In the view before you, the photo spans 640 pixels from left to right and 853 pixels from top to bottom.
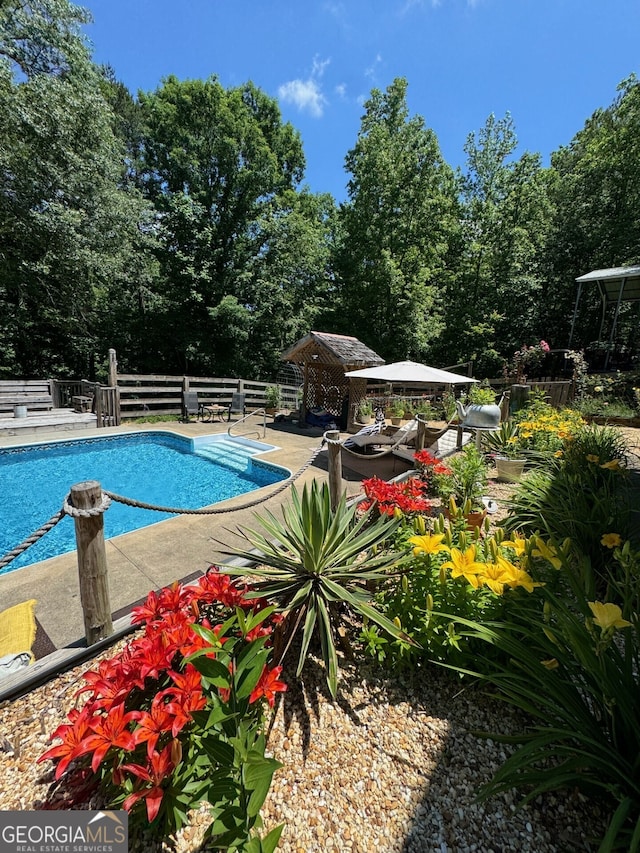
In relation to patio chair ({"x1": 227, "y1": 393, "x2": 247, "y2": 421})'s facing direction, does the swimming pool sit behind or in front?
in front

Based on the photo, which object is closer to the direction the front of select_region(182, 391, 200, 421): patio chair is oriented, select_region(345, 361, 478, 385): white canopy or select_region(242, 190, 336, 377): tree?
the white canopy

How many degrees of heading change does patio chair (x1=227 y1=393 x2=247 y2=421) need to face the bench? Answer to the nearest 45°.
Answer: approximately 45° to its right

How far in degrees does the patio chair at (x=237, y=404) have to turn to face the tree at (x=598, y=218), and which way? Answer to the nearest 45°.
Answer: approximately 135° to its left

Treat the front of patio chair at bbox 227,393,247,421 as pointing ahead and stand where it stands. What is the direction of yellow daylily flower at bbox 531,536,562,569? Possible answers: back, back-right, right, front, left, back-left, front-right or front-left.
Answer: front-left

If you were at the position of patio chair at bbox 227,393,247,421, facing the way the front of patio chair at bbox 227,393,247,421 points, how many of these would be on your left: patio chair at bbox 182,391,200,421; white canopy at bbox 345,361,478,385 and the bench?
1

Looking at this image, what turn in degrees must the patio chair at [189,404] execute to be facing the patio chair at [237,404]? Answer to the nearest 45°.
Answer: approximately 45° to its left

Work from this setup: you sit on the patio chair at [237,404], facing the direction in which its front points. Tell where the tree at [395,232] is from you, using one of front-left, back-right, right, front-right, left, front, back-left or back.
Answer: back

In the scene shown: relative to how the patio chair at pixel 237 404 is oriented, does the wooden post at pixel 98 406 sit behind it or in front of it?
in front

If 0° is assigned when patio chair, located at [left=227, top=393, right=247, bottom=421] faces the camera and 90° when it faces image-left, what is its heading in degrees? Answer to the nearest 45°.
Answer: approximately 45°

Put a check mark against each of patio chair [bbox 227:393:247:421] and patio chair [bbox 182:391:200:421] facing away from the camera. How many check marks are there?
0
